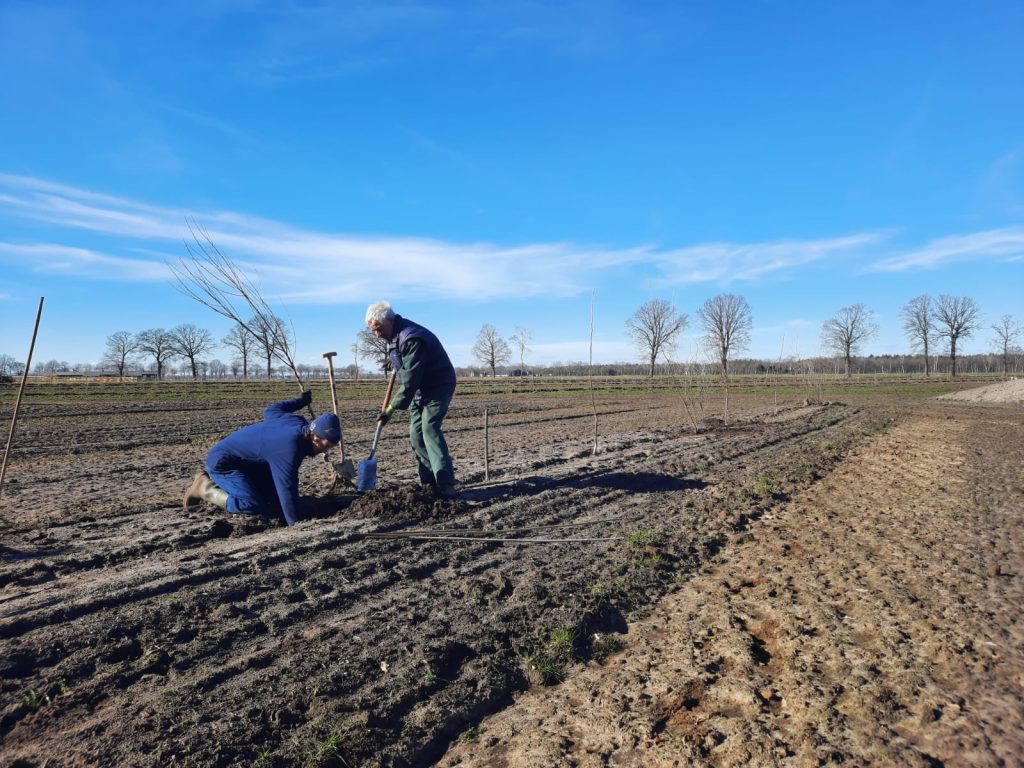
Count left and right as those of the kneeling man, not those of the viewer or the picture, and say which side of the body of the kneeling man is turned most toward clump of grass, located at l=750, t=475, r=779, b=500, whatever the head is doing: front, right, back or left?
front

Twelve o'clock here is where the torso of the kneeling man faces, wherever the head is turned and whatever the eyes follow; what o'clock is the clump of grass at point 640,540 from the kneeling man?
The clump of grass is roughly at 1 o'clock from the kneeling man.

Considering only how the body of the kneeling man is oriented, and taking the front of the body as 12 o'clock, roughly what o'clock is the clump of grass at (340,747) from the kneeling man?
The clump of grass is roughly at 3 o'clock from the kneeling man.

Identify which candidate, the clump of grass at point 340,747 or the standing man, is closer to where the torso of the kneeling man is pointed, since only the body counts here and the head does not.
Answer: the standing man

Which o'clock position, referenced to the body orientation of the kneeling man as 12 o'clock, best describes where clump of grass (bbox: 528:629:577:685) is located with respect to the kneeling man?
The clump of grass is roughly at 2 o'clock from the kneeling man.

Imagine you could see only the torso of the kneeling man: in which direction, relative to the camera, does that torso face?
to the viewer's right

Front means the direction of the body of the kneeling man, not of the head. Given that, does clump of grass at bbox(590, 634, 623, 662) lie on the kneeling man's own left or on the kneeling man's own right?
on the kneeling man's own right

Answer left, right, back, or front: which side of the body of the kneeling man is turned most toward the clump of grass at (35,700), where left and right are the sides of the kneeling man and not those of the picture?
right

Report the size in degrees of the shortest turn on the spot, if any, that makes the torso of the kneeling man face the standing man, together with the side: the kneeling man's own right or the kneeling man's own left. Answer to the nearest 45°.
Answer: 0° — they already face them

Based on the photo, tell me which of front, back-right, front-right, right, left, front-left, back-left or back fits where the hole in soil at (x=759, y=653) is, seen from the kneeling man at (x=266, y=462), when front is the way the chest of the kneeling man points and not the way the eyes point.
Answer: front-right
